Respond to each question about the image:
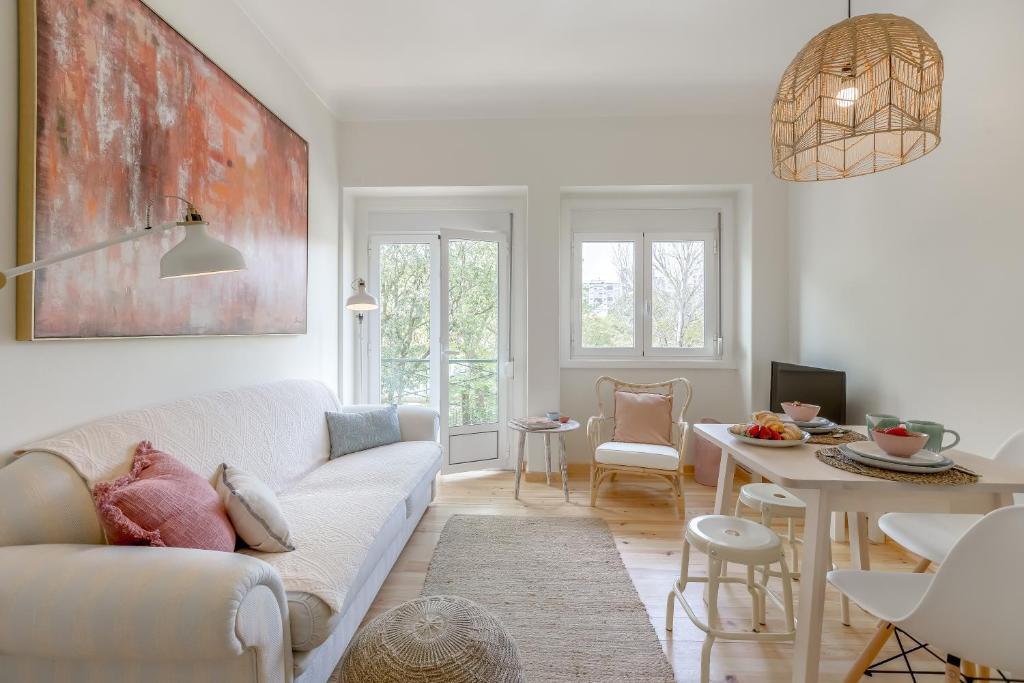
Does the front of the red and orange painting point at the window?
no

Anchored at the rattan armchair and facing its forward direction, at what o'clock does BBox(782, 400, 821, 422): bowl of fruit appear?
The bowl of fruit is roughly at 11 o'clock from the rattan armchair.

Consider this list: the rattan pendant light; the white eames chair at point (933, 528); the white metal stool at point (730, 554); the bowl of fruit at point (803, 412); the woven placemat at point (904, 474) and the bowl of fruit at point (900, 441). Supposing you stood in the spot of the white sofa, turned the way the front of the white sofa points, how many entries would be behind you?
0

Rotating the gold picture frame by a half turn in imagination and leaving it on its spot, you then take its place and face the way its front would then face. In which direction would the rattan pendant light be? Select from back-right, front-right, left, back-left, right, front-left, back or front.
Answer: back

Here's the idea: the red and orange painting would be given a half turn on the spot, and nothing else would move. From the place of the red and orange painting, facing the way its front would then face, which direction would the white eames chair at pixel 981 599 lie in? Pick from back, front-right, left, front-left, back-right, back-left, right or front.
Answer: back

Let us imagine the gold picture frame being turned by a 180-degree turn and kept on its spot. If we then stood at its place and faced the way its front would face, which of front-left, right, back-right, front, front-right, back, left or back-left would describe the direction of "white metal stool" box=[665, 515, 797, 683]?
back

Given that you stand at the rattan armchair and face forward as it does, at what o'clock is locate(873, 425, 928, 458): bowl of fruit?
The bowl of fruit is roughly at 11 o'clock from the rattan armchair.

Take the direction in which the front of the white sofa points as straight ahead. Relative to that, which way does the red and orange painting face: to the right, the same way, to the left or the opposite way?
the same way

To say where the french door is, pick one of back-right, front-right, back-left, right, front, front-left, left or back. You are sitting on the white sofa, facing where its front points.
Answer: left

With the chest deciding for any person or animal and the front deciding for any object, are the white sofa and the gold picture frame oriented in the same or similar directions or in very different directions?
same or similar directions

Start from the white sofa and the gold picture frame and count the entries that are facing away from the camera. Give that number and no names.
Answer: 0

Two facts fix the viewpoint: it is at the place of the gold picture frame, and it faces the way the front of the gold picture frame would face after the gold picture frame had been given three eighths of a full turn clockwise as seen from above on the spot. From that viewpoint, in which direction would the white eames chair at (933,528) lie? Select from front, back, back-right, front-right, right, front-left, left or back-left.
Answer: back-left

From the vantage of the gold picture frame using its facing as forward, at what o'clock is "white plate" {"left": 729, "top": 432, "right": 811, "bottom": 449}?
The white plate is roughly at 12 o'clock from the gold picture frame.

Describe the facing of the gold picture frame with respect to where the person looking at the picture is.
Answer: facing the viewer and to the right of the viewer

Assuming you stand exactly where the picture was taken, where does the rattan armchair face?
facing the viewer

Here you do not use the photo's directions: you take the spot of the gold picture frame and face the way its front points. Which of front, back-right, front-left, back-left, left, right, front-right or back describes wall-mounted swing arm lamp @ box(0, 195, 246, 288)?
front-right

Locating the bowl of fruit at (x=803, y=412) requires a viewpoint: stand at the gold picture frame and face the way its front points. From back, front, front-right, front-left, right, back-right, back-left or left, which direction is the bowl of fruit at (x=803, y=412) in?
front
